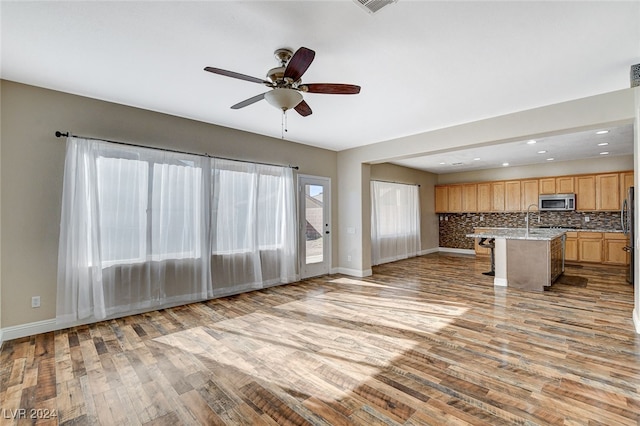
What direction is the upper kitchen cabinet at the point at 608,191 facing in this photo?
toward the camera

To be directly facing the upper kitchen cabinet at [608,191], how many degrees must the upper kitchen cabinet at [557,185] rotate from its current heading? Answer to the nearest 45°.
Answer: approximately 90° to its left

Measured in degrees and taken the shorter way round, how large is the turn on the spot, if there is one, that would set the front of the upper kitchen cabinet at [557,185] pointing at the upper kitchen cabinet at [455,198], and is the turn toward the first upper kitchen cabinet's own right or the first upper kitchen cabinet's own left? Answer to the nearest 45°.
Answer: approximately 90° to the first upper kitchen cabinet's own right

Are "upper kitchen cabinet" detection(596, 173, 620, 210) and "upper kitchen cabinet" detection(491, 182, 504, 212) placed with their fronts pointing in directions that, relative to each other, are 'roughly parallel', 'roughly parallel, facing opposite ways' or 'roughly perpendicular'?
roughly parallel

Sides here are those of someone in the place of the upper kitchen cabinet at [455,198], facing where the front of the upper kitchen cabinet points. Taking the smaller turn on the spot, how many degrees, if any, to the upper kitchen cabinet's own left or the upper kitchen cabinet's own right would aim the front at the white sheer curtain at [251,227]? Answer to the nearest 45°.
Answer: approximately 45° to the upper kitchen cabinet's own right

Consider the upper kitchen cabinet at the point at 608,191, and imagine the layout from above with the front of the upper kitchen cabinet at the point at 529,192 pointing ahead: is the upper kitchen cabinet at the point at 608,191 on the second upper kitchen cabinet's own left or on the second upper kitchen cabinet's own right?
on the second upper kitchen cabinet's own left

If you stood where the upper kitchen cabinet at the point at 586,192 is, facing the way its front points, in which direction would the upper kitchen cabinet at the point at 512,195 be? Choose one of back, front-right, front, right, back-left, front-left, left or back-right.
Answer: right

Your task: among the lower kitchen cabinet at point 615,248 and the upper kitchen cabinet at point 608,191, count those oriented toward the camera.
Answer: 2

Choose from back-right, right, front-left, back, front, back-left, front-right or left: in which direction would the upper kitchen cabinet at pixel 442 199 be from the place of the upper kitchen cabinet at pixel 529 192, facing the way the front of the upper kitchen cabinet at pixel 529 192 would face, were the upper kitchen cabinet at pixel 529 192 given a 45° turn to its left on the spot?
back-right

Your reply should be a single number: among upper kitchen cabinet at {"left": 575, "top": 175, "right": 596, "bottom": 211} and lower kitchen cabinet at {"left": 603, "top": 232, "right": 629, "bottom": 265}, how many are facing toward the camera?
2

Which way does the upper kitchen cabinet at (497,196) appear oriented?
toward the camera

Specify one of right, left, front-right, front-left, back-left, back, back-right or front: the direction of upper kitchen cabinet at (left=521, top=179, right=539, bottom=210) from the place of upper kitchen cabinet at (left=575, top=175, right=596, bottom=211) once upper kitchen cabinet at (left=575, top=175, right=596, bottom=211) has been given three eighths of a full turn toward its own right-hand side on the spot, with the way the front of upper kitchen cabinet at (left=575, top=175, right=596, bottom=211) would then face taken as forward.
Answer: front-left

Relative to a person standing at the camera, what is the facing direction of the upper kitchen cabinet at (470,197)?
facing the viewer

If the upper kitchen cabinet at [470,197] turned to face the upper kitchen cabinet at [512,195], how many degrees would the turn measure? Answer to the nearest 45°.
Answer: approximately 90° to its left

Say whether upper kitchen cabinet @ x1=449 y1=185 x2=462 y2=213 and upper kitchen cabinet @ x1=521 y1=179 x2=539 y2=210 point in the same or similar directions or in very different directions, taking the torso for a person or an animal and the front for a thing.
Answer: same or similar directions

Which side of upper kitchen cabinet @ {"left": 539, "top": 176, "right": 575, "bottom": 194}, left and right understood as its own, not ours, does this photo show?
front

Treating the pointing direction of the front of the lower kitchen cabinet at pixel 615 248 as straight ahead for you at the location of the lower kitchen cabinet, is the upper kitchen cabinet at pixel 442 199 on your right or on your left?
on your right

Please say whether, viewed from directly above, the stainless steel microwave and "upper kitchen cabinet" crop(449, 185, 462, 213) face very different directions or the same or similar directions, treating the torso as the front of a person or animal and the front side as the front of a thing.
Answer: same or similar directions

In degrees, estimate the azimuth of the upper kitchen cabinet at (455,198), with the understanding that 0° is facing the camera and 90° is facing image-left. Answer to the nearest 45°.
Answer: approximately 0°
